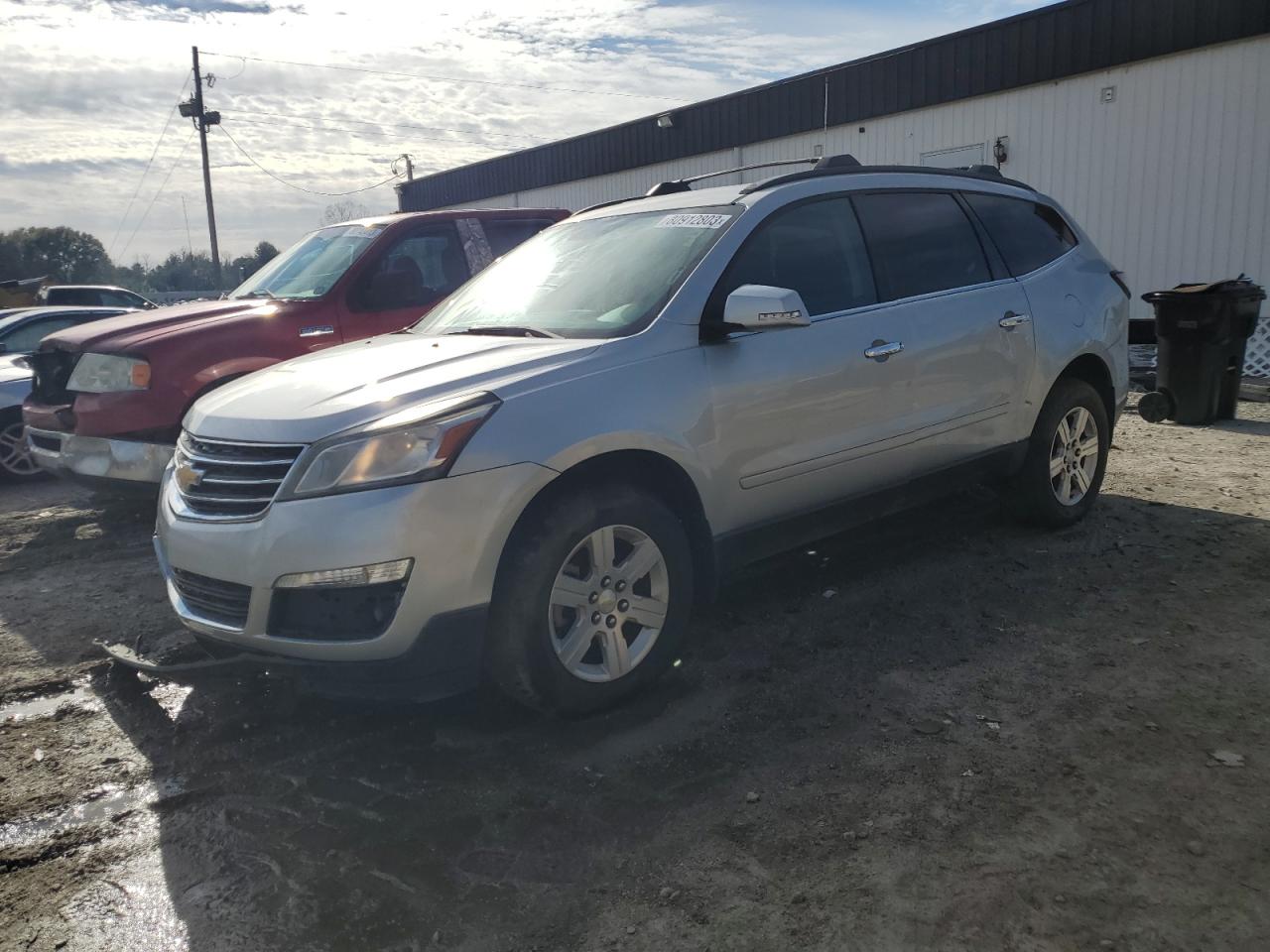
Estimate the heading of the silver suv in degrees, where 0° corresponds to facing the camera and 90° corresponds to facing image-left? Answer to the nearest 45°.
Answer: approximately 45°

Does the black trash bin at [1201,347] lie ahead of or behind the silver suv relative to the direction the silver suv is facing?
behind

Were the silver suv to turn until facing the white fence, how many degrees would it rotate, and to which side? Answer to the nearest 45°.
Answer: approximately 180°

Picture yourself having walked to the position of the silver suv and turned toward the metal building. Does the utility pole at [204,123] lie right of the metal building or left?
left

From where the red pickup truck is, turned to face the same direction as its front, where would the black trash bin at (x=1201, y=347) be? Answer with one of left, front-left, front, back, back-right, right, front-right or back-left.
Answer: back-left

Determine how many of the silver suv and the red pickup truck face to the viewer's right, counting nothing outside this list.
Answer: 0

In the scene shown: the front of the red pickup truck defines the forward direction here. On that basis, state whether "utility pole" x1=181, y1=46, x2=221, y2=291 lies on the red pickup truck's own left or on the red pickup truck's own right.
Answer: on the red pickup truck's own right

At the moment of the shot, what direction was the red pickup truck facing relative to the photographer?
facing the viewer and to the left of the viewer

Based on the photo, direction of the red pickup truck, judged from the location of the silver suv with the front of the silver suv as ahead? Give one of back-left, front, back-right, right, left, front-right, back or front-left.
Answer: right
